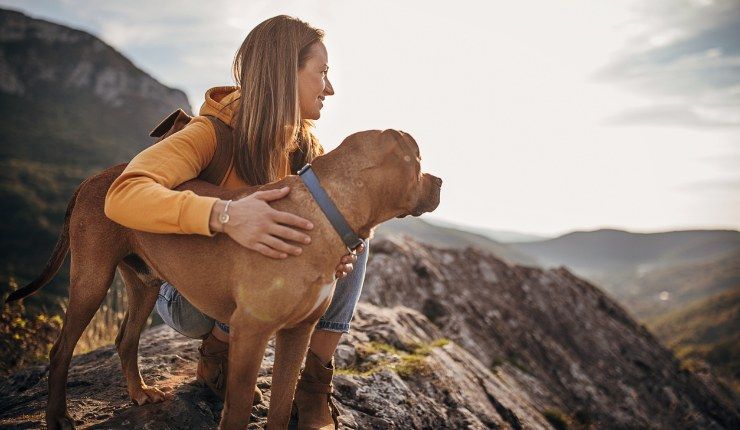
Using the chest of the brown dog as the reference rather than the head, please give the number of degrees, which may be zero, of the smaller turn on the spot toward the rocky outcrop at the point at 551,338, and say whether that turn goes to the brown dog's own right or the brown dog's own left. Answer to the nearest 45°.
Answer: approximately 45° to the brown dog's own left

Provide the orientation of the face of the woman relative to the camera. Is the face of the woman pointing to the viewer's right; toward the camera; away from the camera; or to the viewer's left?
to the viewer's right

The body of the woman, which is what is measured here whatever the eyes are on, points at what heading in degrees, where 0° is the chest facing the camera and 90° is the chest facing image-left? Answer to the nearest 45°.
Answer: approximately 315°

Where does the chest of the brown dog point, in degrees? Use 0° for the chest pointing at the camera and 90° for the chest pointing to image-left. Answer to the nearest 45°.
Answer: approximately 270°
